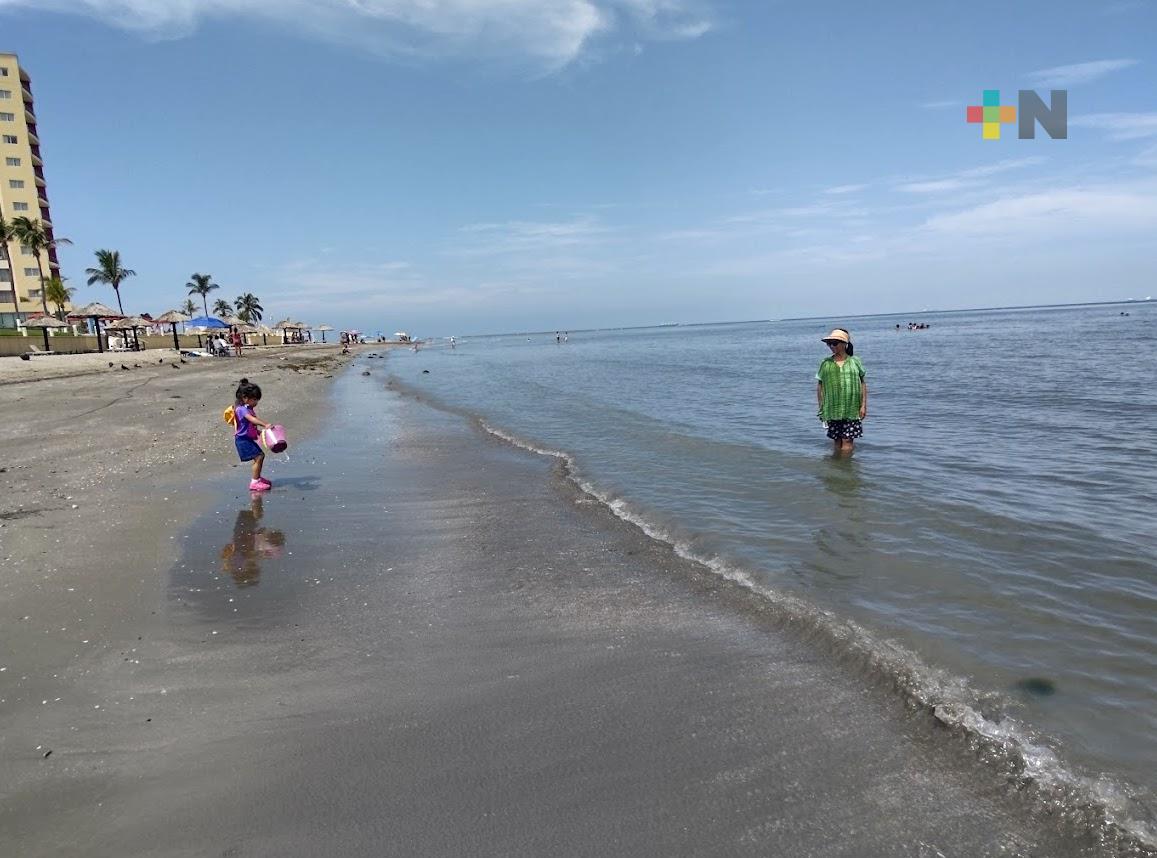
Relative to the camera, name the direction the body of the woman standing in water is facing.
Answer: toward the camera

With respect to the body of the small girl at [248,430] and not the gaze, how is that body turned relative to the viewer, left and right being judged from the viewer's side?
facing to the right of the viewer

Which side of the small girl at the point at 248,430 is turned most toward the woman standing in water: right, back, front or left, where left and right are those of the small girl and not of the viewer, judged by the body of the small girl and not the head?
front

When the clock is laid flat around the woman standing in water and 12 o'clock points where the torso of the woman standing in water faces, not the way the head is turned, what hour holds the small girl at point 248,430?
The small girl is roughly at 2 o'clock from the woman standing in water.

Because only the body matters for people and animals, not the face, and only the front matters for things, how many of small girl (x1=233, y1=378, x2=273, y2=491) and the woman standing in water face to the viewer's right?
1
